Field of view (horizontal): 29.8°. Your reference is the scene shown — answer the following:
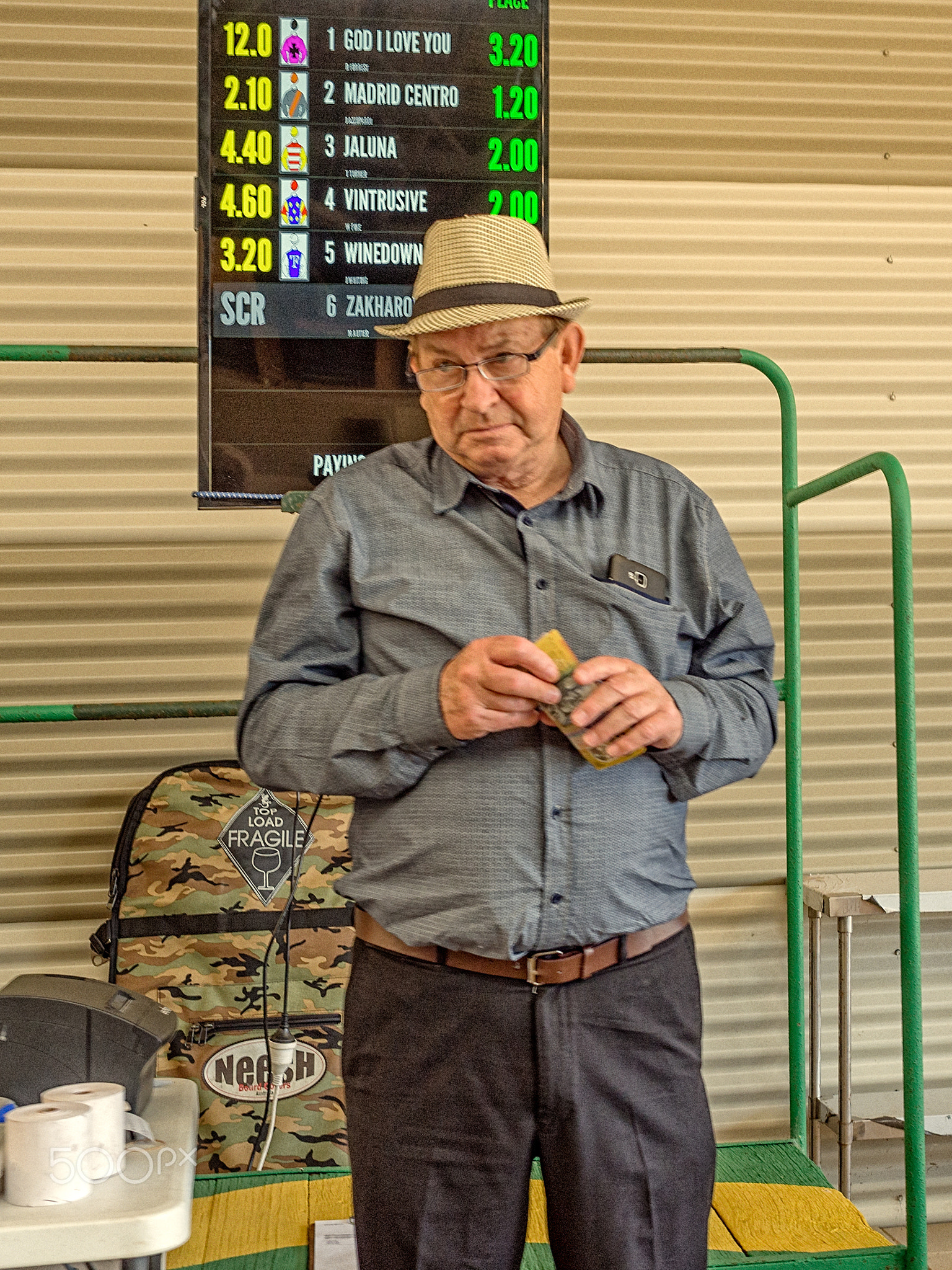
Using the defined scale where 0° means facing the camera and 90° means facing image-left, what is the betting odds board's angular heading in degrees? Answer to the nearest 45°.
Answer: approximately 0°

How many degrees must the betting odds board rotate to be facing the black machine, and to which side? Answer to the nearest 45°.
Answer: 0° — it already faces it

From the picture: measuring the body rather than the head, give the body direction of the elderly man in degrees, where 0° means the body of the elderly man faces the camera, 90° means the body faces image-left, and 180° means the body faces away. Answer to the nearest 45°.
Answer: approximately 0°

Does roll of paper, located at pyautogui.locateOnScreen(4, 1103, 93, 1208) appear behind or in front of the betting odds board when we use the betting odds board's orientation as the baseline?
in front

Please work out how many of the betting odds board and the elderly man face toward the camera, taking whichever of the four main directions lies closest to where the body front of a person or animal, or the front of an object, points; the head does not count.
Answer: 2

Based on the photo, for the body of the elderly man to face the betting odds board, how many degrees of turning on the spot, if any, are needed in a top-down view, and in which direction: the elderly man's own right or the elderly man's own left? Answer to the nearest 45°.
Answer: approximately 180°
